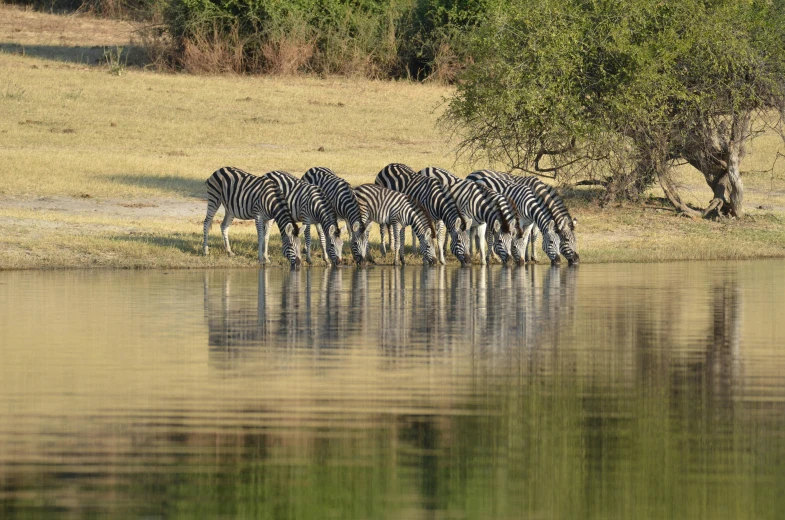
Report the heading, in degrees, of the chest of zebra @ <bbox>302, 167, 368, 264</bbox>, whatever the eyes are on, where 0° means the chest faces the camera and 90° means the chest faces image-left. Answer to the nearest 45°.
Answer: approximately 315°

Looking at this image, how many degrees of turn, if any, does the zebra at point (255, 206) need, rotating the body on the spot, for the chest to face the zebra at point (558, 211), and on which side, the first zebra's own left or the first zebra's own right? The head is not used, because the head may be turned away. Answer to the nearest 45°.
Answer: approximately 45° to the first zebra's own left

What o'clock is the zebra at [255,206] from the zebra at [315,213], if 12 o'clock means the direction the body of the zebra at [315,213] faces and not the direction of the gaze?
the zebra at [255,206] is roughly at 5 o'clock from the zebra at [315,213].

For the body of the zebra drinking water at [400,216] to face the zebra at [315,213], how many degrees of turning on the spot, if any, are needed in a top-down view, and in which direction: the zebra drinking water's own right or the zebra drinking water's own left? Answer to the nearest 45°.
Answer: approximately 135° to the zebra drinking water's own right

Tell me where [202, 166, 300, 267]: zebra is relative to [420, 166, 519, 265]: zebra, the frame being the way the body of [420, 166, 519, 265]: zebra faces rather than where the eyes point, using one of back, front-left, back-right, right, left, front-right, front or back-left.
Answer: back-right

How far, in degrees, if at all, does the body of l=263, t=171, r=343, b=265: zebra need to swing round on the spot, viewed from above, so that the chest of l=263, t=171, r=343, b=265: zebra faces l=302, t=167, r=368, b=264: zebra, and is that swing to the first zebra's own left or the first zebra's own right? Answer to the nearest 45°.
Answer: approximately 45° to the first zebra's own left

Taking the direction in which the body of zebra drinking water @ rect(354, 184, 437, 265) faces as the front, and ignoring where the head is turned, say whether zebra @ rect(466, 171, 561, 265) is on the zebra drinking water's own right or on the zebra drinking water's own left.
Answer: on the zebra drinking water's own left

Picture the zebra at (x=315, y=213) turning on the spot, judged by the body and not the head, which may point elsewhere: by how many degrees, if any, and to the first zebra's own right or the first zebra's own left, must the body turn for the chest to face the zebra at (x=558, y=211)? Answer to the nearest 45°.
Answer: approximately 45° to the first zebra's own left
